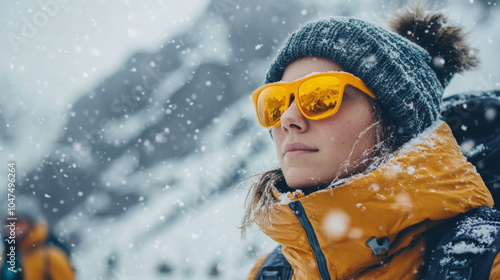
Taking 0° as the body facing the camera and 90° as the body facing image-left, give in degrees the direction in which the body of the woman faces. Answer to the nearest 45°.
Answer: approximately 45°
